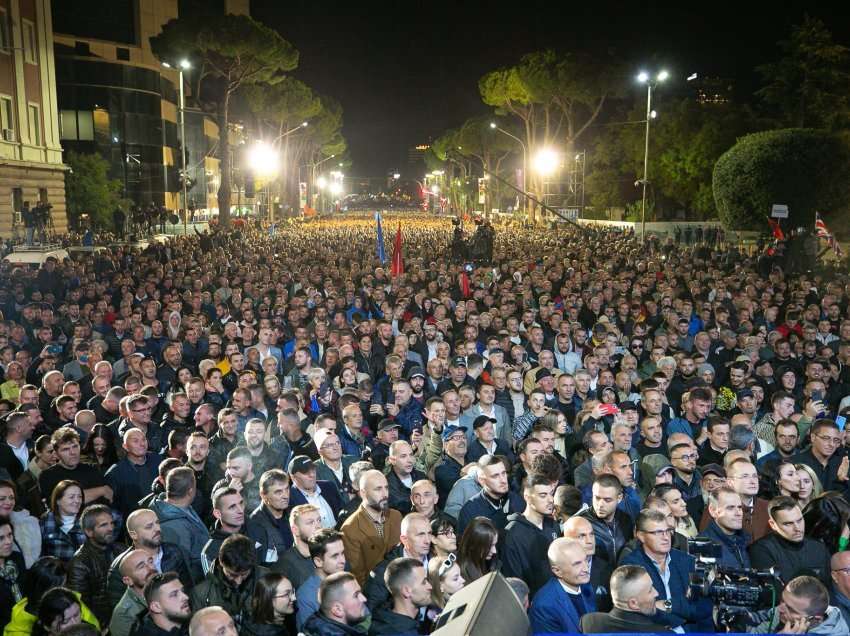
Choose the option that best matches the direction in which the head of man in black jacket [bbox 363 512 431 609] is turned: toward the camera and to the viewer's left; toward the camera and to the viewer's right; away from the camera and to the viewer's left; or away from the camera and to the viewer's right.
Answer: toward the camera and to the viewer's right

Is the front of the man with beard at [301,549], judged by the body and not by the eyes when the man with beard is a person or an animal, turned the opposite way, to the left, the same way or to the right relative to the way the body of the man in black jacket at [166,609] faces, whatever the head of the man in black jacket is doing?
the same way

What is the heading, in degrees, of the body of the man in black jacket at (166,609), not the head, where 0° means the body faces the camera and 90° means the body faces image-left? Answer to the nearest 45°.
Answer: approximately 315°

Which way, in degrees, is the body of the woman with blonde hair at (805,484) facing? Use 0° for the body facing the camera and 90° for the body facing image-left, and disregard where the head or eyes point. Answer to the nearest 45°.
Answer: approximately 45°

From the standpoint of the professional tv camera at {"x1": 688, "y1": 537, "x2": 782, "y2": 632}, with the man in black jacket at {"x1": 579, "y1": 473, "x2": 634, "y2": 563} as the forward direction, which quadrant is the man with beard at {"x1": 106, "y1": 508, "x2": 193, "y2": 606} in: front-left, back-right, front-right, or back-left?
front-left

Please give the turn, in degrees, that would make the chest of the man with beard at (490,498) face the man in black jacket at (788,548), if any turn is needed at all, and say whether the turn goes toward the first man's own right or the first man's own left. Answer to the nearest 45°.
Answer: approximately 45° to the first man's own left

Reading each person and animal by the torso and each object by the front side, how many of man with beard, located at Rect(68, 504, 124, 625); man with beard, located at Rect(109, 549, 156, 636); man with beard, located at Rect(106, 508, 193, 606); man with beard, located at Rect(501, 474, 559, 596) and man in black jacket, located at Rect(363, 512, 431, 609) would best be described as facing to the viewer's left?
0

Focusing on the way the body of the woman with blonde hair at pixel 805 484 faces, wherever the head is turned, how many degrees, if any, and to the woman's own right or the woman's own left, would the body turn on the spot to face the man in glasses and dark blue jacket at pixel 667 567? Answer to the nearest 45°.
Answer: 0° — they already face them

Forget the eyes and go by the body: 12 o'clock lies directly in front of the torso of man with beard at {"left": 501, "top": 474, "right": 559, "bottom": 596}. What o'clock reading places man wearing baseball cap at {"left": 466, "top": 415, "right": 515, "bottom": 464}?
The man wearing baseball cap is roughly at 7 o'clock from the man with beard.

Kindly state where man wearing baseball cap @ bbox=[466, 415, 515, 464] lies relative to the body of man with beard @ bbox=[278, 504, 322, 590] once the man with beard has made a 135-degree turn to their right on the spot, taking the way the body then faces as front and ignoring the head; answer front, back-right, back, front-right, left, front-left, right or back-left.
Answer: back-right

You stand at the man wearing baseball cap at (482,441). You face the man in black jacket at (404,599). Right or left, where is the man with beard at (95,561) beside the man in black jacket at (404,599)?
right

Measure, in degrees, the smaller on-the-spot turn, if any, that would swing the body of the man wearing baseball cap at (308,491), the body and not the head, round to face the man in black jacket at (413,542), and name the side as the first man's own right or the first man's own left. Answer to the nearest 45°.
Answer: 0° — they already face them

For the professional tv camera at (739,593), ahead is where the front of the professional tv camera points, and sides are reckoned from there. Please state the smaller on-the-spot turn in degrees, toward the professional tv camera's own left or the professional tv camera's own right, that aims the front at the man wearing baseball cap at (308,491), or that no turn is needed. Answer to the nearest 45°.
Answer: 0° — it already faces them

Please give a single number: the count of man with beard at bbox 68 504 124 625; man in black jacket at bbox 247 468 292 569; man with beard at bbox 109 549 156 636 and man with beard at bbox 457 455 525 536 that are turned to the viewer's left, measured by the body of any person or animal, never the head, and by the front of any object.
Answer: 0

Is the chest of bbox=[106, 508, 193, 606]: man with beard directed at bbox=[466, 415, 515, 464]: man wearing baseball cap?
no

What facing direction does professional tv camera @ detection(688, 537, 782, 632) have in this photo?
to the viewer's left

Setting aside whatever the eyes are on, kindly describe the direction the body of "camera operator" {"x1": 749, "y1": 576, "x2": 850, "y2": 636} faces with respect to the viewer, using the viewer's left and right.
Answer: facing the viewer and to the left of the viewer
